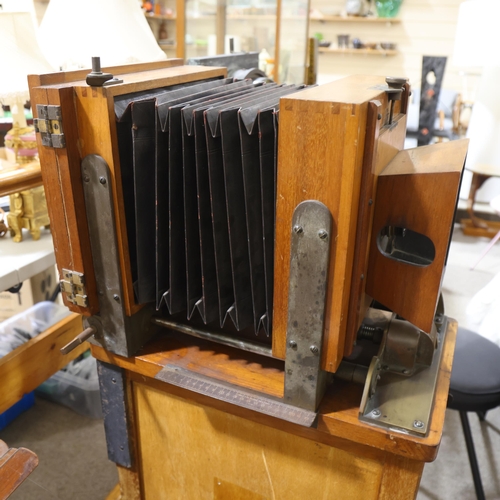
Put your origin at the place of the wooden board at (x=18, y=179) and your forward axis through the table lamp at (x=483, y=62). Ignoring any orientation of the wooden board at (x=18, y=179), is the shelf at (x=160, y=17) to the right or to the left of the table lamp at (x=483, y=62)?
left

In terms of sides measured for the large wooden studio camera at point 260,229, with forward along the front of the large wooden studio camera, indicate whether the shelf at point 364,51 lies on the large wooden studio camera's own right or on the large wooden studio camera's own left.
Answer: on the large wooden studio camera's own left

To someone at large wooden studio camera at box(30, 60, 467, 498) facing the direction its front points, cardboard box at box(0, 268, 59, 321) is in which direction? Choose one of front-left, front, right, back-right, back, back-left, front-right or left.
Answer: back

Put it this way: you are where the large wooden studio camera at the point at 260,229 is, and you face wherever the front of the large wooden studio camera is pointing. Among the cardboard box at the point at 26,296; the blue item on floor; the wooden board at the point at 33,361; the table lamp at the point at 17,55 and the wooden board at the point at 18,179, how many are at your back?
5

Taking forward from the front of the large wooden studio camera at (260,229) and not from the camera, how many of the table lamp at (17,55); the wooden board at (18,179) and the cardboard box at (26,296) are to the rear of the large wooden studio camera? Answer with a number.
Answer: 3

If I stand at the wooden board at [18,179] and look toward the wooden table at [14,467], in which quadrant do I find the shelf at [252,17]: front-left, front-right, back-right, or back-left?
back-left

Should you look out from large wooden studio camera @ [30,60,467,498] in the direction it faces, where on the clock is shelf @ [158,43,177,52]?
The shelf is roughly at 7 o'clock from the large wooden studio camera.

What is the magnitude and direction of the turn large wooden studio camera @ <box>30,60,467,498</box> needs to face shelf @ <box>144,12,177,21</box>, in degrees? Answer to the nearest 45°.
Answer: approximately 135° to its left

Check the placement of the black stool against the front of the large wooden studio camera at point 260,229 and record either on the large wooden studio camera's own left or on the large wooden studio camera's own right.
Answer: on the large wooden studio camera's own left

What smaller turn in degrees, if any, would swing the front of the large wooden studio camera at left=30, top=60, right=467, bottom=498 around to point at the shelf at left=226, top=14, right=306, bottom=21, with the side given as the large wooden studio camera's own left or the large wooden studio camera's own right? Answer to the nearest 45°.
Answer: approximately 135° to the large wooden studio camera's own left

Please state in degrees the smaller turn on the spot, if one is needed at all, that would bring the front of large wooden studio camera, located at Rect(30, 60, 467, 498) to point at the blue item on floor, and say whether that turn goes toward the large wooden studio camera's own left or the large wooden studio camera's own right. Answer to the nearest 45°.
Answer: approximately 180°

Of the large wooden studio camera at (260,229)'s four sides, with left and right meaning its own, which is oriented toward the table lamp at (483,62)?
left

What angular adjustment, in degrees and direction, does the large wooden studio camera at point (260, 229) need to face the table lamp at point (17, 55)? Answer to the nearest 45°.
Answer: approximately 180°

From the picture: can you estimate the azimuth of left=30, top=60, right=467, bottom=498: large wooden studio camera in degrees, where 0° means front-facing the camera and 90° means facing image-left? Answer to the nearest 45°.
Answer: approximately 315°
